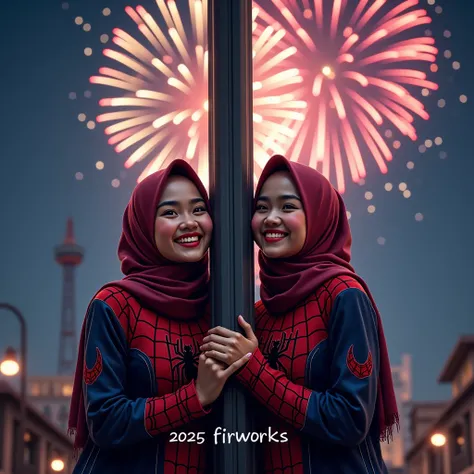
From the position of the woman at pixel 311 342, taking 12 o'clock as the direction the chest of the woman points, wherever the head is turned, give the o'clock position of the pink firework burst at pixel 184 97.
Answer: The pink firework burst is roughly at 4 o'clock from the woman.

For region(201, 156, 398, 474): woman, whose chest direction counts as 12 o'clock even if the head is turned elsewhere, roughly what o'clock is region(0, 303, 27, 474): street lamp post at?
The street lamp post is roughly at 4 o'clock from the woman.

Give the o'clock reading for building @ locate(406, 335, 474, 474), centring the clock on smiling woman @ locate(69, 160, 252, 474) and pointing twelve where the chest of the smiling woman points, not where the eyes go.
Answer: The building is roughly at 8 o'clock from the smiling woman.

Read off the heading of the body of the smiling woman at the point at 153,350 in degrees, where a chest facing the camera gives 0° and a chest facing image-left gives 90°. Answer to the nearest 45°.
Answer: approximately 315°

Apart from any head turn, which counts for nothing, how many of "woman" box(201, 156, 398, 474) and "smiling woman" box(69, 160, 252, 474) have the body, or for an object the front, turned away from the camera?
0

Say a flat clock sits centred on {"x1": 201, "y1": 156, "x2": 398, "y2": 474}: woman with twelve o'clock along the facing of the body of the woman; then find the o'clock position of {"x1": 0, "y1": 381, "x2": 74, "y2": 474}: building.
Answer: The building is roughly at 4 o'clock from the woman.

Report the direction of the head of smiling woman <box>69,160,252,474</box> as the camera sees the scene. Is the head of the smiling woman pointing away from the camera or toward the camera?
toward the camera

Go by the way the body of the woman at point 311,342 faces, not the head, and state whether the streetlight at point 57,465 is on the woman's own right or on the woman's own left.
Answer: on the woman's own right
